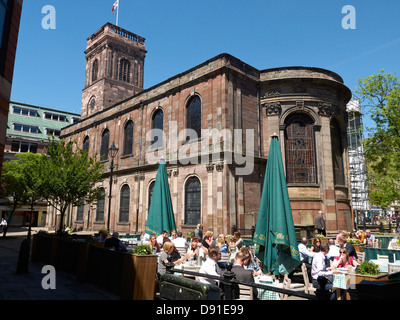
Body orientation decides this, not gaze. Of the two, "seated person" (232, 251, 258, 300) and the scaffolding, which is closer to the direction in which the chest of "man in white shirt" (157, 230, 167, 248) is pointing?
the seated person

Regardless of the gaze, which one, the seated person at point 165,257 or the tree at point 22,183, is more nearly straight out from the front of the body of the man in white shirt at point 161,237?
the seated person

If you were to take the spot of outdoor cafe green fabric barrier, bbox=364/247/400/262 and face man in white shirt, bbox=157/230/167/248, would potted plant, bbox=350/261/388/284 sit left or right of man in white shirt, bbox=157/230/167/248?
left

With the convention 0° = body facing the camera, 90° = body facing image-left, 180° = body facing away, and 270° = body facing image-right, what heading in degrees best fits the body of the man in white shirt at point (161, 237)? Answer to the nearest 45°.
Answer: approximately 315°

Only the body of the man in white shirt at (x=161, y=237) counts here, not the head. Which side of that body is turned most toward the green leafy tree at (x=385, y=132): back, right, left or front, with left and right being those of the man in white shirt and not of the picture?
left

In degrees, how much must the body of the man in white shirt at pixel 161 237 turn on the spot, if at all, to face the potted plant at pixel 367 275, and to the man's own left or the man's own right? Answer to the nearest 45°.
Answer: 0° — they already face it
